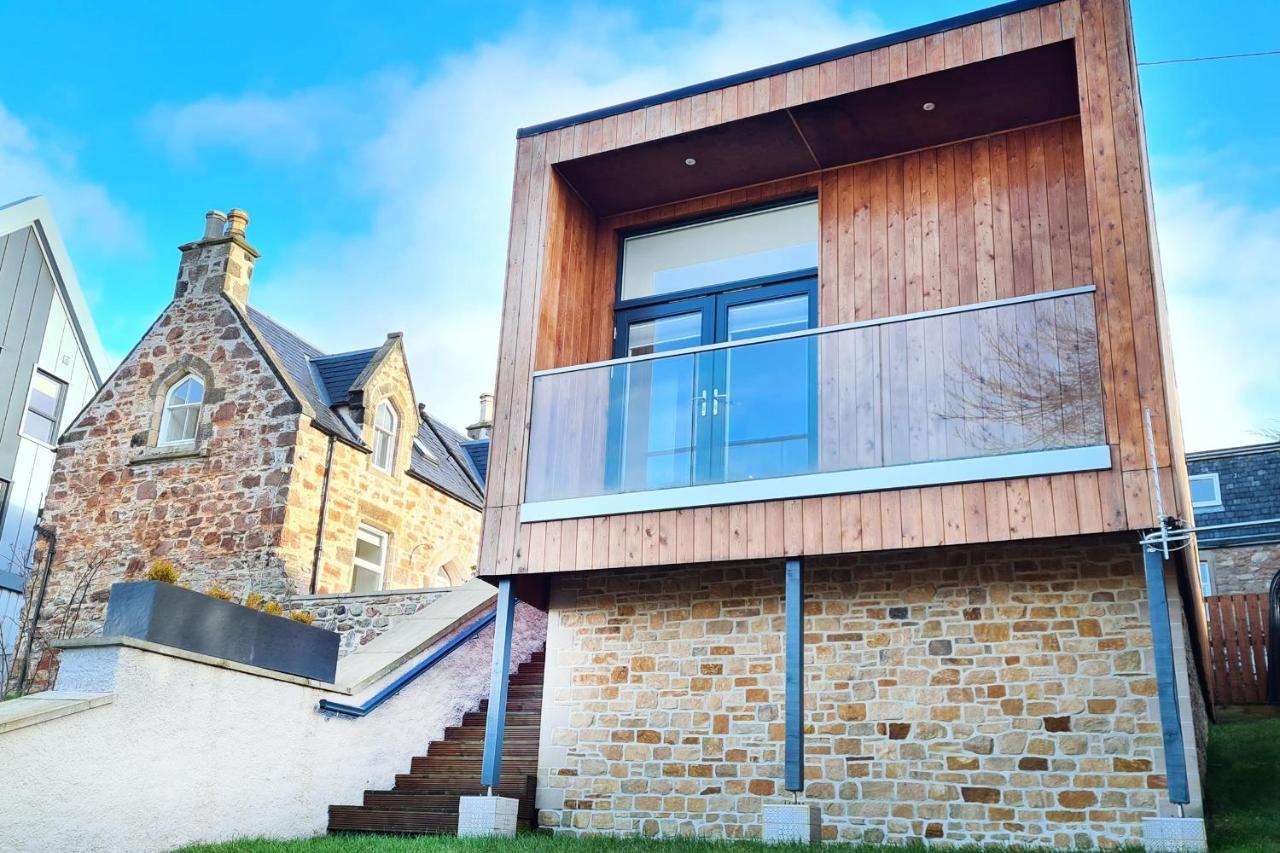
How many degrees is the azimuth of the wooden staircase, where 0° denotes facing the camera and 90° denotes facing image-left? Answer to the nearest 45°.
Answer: approximately 0°
